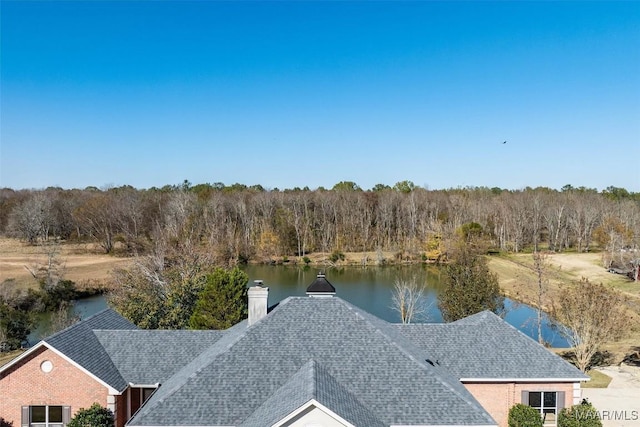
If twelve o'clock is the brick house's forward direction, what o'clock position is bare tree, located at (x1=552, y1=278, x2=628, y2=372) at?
The bare tree is roughly at 8 o'clock from the brick house.

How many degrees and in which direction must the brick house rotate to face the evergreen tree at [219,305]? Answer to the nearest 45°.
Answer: approximately 180°

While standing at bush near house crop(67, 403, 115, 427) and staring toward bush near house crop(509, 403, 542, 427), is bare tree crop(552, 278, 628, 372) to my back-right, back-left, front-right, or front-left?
front-left

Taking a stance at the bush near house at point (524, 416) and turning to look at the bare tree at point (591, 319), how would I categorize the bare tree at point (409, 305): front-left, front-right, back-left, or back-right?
front-left

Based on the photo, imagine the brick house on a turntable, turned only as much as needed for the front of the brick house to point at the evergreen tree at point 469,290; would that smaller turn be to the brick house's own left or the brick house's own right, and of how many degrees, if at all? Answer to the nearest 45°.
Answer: approximately 135° to the brick house's own left

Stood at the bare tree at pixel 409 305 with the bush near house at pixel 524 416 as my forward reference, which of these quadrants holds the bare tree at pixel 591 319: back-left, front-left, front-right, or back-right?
front-left

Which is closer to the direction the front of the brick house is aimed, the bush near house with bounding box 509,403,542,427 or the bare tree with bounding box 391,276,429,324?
the bush near house

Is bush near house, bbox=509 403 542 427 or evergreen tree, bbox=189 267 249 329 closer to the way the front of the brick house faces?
the bush near house

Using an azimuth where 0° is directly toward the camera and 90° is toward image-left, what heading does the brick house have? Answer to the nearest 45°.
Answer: approximately 0°

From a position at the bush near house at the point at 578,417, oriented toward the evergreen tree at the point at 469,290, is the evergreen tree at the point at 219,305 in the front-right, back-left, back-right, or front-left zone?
front-left

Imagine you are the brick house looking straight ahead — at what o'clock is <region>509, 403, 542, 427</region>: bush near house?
The bush near house is roughly at 9 o'clock from the brick house.

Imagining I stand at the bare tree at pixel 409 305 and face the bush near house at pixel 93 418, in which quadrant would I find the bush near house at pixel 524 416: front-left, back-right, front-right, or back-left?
front-left

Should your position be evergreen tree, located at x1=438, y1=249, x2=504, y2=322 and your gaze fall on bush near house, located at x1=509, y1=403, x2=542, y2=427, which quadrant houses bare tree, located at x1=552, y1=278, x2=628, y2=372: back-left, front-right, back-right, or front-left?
front-left

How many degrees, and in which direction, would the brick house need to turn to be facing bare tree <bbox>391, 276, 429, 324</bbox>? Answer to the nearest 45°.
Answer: approximately 135° to its left

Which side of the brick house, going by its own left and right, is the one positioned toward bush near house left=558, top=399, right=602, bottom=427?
left
